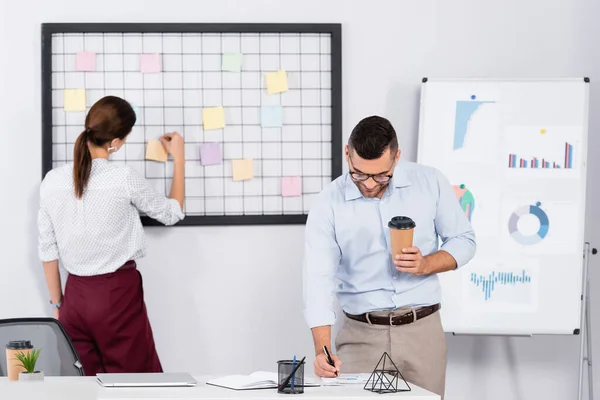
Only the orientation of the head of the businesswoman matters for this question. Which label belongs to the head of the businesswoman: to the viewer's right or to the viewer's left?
to the viewer's right

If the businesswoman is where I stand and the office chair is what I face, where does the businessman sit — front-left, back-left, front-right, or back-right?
front-left

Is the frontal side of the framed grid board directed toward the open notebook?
yes

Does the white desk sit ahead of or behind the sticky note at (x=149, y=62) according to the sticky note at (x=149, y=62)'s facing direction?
ahead

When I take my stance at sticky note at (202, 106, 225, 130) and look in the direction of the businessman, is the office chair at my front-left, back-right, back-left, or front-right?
front-right

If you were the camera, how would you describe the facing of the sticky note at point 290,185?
facing the viewer

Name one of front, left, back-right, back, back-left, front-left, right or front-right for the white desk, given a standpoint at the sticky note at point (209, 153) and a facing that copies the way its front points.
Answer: front

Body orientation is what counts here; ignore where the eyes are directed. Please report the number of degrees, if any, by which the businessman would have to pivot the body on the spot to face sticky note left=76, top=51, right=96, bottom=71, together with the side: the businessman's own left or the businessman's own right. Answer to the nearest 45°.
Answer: approximately 135° to the businessman's own right

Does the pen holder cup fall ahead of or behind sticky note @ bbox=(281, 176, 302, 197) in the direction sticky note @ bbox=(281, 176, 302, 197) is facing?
ahead

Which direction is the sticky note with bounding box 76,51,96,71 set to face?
toward the camera

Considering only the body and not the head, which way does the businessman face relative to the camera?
toward the camera

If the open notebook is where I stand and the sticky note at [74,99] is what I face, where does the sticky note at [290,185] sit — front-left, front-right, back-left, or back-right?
front-right

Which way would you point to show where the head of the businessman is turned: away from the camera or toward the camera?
toward the camera

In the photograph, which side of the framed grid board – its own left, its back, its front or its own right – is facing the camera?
front

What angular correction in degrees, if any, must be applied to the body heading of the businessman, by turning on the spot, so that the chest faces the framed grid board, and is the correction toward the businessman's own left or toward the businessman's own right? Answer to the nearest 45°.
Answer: approximately 135° to the businessman's own right

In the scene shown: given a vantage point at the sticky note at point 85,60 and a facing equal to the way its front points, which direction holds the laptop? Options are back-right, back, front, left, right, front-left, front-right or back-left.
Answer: front
